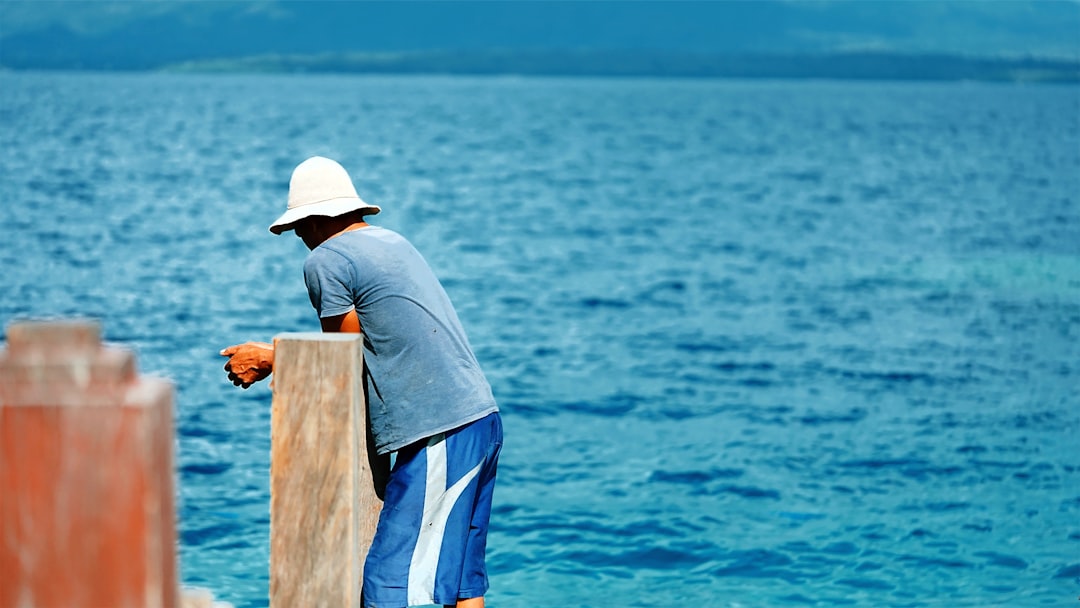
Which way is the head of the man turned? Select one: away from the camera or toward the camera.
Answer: away from the camera

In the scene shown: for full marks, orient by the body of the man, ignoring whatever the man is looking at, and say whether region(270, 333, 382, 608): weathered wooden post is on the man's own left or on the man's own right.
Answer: on the man's own left

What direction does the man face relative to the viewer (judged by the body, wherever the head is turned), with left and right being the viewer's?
facing away from the viewer and to the left of the viewer

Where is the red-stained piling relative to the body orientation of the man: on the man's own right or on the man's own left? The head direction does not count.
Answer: on the man's own left
